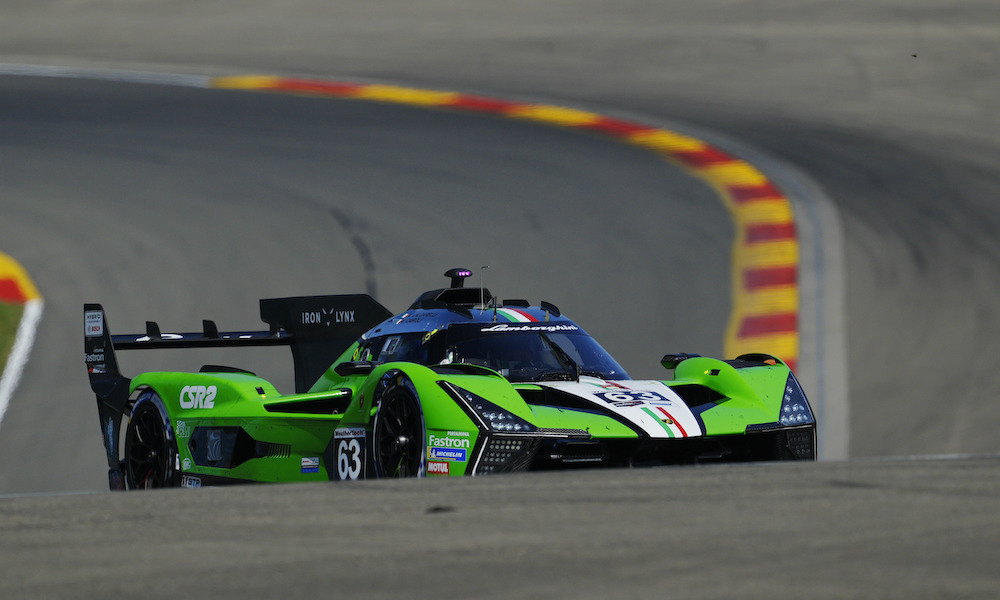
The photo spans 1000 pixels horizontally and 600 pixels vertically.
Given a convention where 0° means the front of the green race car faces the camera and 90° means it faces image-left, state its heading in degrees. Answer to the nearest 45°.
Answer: approximately 315°

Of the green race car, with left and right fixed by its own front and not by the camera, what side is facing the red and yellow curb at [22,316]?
back
